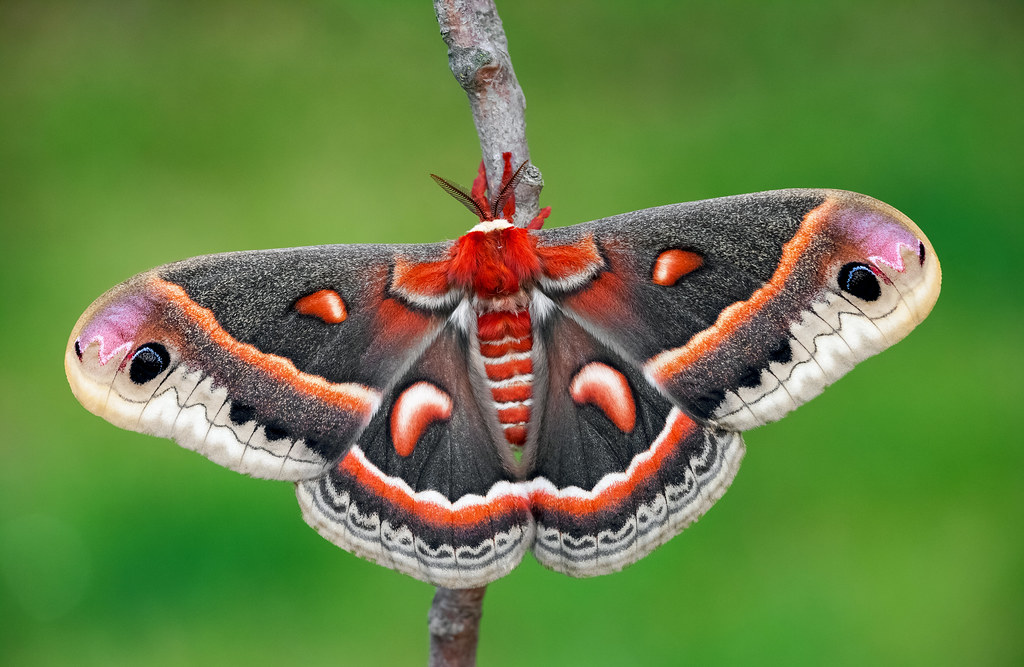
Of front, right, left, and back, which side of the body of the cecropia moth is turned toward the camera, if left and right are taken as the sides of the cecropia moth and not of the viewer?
back
